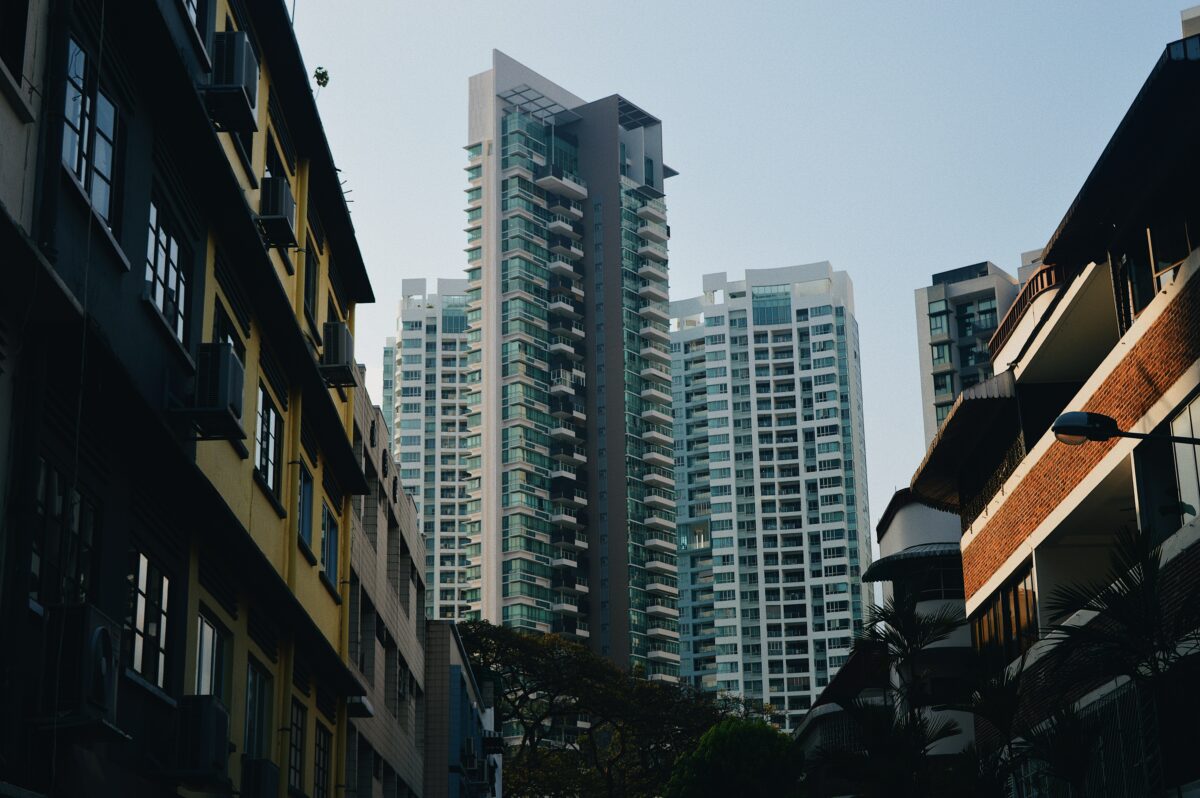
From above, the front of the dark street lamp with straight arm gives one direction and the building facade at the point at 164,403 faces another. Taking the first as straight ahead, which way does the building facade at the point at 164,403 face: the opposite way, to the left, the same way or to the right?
the opposite way

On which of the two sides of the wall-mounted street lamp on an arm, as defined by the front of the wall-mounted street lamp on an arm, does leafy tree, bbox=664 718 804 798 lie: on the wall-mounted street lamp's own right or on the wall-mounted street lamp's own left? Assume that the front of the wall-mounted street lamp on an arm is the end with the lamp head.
on the wall-mounted street lamp's own right

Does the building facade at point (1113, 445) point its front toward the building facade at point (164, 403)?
yes

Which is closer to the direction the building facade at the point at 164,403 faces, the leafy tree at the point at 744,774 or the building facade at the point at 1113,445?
the building facade

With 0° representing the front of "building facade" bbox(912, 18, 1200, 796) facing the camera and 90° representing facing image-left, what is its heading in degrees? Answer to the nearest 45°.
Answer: approximately 45°

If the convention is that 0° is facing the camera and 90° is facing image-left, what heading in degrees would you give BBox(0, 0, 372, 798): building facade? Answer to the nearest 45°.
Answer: approximately 315°

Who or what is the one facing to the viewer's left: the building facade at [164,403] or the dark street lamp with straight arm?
the dark street lamp with straight arm

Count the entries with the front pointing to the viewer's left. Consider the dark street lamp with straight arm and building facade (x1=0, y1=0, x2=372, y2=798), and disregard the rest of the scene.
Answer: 1
